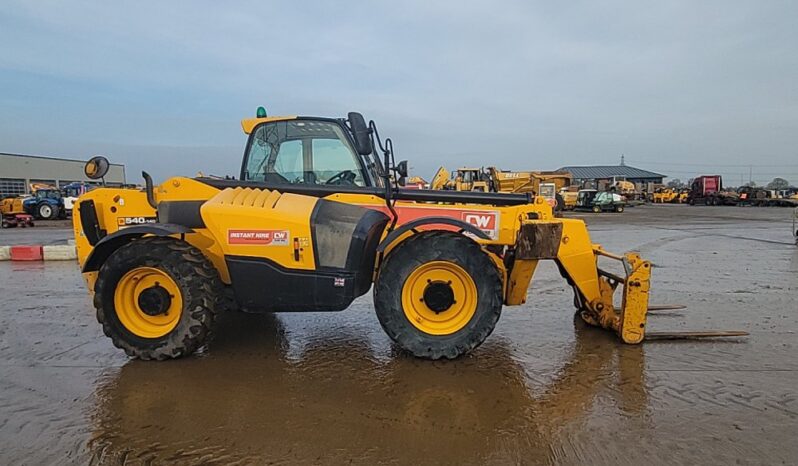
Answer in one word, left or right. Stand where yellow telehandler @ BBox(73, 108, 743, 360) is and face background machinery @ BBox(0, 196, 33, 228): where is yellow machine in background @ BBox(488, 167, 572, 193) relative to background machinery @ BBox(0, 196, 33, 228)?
right

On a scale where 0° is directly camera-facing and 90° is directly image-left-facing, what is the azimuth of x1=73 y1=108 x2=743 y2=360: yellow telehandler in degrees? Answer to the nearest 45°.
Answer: approximately 270°

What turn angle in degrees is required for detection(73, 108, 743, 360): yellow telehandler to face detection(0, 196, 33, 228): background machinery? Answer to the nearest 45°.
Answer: approximately 135° to its left

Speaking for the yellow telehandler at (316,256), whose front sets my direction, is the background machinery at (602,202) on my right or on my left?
on my left

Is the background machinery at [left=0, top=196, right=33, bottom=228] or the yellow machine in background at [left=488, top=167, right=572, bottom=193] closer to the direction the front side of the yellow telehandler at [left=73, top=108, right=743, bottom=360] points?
the yellow machine in background

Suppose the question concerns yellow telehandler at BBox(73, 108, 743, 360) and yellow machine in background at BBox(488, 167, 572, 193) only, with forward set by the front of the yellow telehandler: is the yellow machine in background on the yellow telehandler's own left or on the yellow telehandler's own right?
on the yellow telehandler's own left
